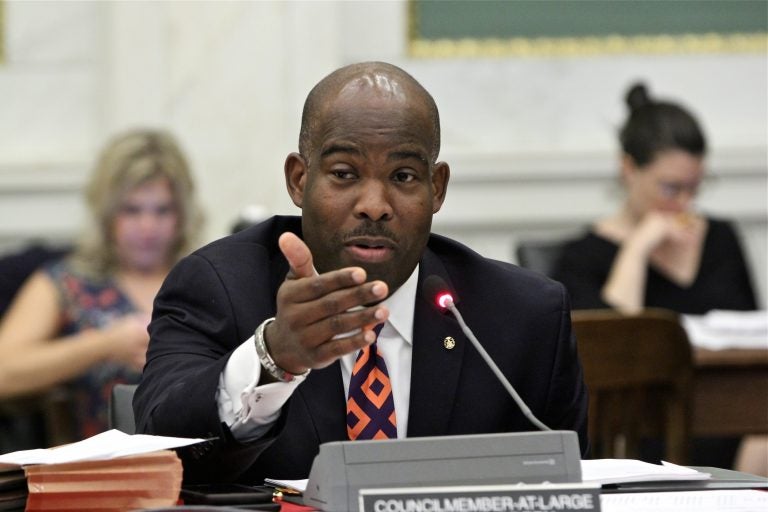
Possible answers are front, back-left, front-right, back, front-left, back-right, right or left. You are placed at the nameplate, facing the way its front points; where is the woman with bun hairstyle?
back

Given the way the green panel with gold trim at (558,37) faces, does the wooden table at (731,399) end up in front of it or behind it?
in front

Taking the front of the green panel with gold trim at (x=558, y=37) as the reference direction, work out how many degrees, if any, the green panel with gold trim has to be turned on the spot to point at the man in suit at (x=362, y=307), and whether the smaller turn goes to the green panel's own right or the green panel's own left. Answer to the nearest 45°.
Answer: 0° — it already faces them

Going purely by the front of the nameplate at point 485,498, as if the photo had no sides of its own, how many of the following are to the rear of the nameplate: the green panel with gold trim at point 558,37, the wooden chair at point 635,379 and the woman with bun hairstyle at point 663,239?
3

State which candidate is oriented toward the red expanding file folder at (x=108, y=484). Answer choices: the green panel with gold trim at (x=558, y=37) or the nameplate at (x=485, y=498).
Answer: the green panel with gold trim

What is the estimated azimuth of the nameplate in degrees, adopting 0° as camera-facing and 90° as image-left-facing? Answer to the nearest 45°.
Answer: approximately 0°

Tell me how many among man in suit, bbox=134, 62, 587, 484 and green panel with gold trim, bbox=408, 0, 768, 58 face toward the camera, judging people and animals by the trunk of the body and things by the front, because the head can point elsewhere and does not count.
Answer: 2

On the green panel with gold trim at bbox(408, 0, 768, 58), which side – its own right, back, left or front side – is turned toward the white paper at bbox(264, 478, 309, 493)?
front
